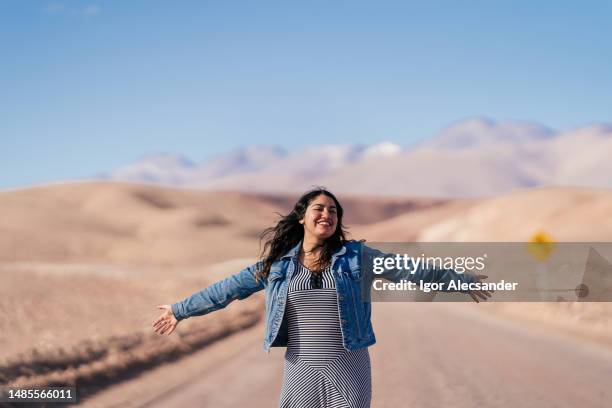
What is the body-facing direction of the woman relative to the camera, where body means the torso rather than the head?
toward the camera
